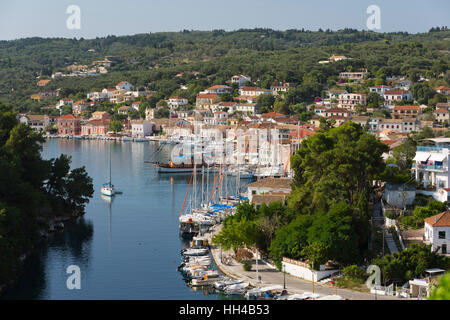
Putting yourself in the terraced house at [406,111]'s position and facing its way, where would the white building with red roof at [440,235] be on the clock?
The white building with red roof is roughly at 12 o'clock from the terraced house.

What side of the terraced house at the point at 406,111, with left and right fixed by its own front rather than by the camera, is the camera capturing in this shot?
front

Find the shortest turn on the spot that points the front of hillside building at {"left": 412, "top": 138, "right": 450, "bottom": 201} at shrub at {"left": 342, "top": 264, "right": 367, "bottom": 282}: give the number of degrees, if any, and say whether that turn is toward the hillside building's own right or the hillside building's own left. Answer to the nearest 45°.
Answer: approximately 45° to the hillside building's own left

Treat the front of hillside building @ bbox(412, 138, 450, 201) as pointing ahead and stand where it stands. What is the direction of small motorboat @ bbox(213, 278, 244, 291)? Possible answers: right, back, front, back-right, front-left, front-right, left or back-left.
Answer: front

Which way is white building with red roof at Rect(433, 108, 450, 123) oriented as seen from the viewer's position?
toward the camera

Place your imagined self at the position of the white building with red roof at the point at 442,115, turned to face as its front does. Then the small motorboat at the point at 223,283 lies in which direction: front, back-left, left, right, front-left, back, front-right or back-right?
front

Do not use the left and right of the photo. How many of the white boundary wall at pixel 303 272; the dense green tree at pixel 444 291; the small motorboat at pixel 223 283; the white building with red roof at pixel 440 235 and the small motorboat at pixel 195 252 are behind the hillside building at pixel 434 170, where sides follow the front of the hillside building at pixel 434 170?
0

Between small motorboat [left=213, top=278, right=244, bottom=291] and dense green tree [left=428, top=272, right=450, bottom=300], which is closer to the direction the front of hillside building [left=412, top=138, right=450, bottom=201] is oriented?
the small motorboat

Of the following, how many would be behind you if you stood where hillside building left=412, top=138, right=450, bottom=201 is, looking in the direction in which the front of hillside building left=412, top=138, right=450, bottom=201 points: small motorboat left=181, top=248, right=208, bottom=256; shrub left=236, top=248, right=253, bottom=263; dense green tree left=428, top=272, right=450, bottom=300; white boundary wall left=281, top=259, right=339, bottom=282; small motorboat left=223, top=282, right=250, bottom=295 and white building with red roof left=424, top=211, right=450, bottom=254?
0

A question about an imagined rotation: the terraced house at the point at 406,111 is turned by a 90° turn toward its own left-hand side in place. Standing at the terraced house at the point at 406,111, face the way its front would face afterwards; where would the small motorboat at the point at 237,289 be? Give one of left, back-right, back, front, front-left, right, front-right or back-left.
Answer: right

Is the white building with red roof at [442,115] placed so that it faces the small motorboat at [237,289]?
yes

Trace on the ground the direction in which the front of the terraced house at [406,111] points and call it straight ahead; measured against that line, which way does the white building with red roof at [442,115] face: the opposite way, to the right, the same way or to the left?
the same way
